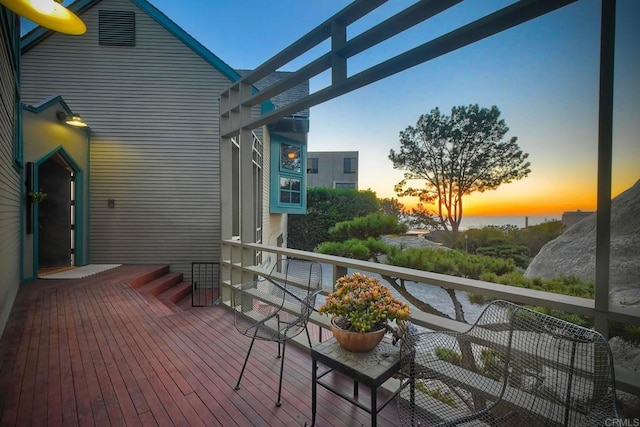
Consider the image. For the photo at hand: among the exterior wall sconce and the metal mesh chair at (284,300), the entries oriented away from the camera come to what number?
0

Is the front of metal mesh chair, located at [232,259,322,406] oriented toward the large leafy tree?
no

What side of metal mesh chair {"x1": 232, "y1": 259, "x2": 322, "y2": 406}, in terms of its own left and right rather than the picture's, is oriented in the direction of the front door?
right

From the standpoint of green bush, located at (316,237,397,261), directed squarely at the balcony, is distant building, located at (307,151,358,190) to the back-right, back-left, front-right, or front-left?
back-right

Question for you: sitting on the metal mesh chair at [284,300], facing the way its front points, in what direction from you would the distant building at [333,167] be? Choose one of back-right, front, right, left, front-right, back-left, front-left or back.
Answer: back-right

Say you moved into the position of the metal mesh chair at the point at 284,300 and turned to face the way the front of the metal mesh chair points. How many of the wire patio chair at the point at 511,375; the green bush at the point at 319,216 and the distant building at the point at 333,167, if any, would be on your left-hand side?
1

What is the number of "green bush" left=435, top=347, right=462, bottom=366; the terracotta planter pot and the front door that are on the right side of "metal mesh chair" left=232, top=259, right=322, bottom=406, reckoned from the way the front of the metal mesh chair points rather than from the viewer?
1

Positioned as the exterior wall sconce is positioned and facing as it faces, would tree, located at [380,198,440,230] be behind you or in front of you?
in front

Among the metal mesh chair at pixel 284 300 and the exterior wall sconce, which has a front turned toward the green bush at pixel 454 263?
the exterior wall sconce

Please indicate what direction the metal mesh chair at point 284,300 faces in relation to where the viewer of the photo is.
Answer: facing the viewer and to the left of the viewer

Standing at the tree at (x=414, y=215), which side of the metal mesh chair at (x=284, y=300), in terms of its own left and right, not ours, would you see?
back

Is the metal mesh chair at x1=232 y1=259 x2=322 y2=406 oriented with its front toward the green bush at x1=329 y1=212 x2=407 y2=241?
no

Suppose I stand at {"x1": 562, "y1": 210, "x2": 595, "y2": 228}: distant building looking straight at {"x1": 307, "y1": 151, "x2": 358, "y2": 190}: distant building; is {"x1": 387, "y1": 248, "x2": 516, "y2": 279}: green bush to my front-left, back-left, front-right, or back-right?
front-left

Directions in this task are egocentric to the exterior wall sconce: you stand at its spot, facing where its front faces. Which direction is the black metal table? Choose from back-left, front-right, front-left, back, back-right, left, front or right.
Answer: front-right

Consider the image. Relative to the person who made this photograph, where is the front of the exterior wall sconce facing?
facing the viewer and to the right of the viewer

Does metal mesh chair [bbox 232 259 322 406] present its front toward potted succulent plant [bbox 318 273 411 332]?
no
